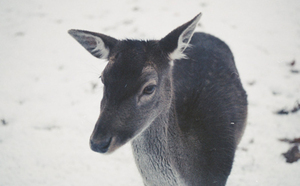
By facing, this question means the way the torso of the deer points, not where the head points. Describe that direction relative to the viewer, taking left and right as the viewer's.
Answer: facing the viewer and to the left of the viewer
